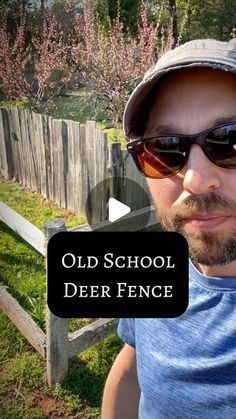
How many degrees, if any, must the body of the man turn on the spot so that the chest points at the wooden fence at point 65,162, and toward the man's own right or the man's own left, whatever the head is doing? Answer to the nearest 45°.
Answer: approximately 180°

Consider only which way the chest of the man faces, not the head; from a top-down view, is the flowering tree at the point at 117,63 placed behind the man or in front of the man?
behind

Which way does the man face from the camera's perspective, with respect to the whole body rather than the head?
toward the camera
